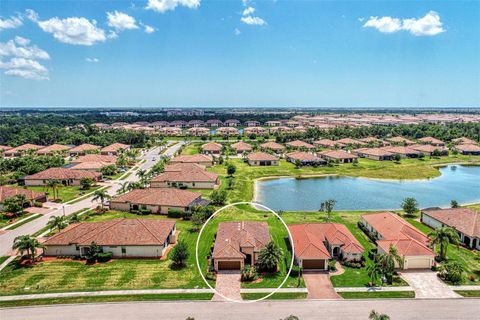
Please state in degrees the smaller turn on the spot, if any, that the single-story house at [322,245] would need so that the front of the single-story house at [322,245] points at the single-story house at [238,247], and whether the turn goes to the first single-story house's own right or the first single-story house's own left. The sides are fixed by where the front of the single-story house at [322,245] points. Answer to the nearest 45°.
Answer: approximately 45° to the first single-story house's own right

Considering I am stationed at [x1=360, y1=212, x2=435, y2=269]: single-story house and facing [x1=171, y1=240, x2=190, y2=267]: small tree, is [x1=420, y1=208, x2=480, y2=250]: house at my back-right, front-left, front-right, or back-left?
back-right

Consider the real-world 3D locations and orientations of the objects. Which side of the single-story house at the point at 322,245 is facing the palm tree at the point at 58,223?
right

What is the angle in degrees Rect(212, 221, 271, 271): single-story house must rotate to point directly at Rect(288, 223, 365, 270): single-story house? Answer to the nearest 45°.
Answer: approximately 90° to its left

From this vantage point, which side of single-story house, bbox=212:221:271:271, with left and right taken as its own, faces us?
front

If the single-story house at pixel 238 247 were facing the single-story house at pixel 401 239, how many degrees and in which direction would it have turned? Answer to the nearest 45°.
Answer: approximately 90° to its left

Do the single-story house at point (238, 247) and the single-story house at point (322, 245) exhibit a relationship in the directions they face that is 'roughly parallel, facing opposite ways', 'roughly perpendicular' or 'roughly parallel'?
roughly parallel

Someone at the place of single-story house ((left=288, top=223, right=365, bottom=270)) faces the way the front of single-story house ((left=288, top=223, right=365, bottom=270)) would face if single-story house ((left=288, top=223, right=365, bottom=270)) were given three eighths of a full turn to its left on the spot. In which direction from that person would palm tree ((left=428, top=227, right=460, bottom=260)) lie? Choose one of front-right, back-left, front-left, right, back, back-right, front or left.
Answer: front-right

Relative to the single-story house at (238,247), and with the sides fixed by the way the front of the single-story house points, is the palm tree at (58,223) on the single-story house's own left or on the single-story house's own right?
on the single-story house's own right

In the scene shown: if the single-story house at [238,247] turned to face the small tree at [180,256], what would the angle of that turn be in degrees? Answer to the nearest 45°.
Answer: approximately 90° to its right

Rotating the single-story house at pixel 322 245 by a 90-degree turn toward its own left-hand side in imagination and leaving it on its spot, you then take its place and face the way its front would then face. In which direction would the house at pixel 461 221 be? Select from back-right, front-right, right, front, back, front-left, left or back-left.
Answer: front-left

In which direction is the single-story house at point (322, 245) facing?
toward the camera

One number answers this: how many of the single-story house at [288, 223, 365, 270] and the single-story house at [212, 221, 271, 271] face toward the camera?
2

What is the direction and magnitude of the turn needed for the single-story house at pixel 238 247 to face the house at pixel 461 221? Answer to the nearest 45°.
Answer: approximately 90° to its left

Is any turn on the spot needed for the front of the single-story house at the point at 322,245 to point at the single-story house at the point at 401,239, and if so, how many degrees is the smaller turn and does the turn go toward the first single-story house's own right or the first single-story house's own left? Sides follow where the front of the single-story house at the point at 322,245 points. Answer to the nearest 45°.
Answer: approximately 90° to the first single-story house's own left
